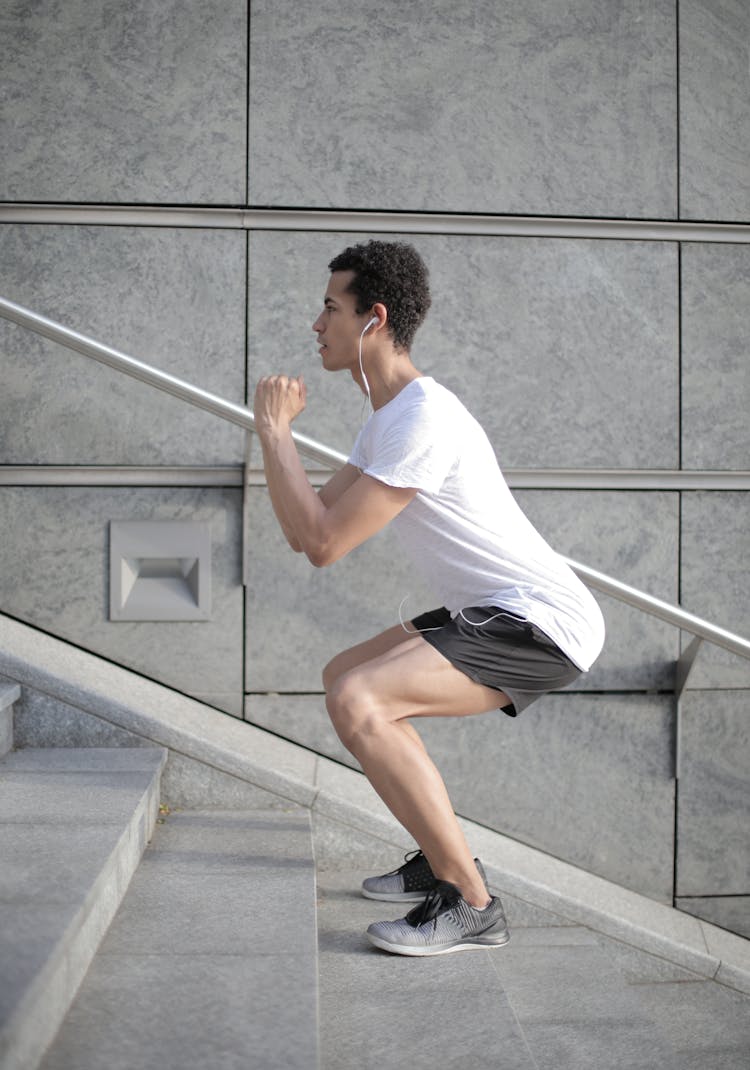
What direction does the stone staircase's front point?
to the viewer's right

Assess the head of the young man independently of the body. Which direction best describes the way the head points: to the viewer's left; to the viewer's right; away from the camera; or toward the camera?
to the viewer's left

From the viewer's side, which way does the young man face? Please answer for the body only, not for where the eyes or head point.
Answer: to the viewer's left
